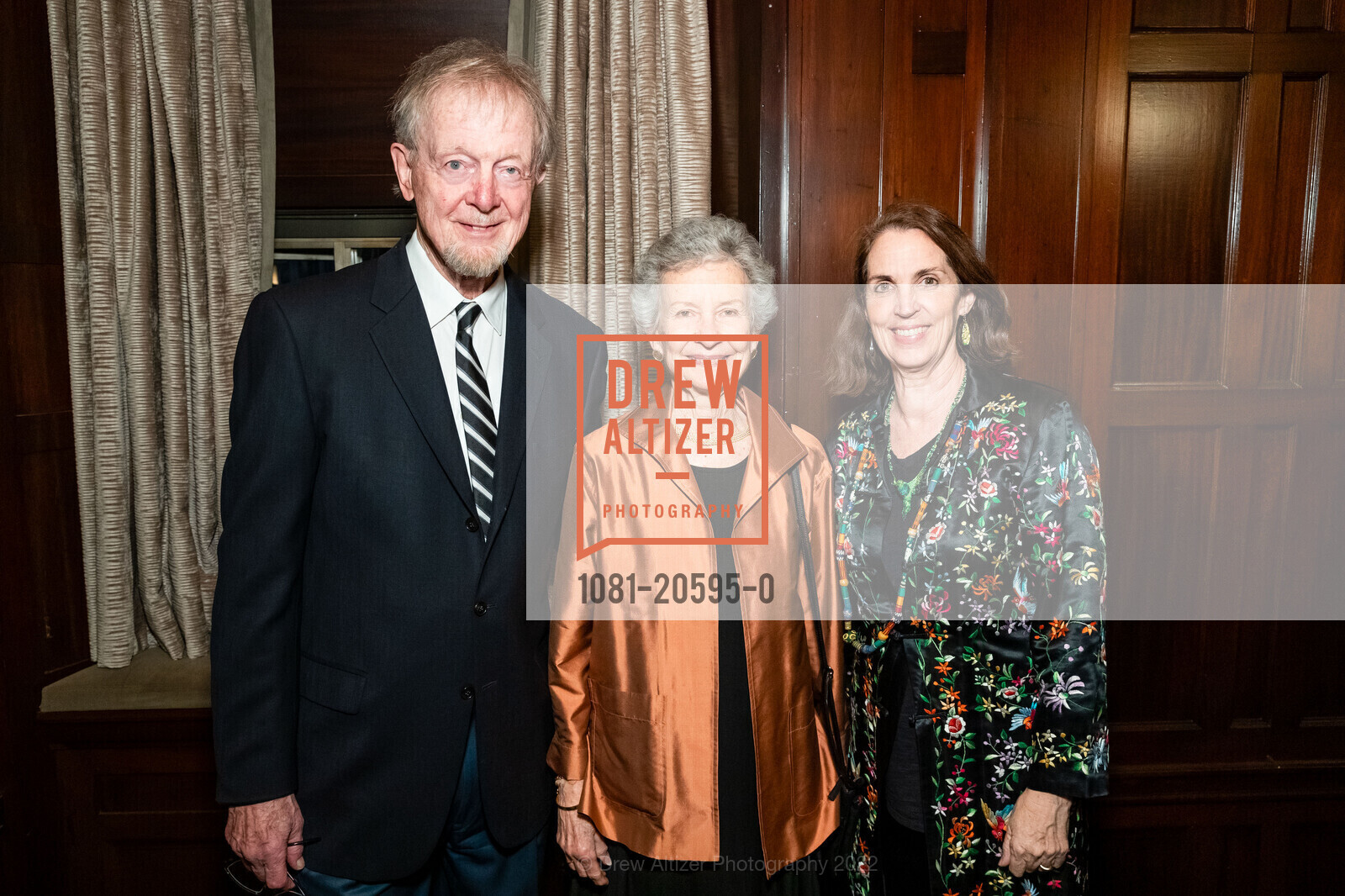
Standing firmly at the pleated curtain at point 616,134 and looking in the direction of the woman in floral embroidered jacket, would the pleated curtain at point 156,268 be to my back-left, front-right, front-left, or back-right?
back-right

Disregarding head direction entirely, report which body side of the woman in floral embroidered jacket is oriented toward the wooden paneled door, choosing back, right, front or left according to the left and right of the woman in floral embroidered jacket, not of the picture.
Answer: back

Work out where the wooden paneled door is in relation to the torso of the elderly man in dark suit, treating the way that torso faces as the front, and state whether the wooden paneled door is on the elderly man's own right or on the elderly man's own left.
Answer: on the elderly man's own left

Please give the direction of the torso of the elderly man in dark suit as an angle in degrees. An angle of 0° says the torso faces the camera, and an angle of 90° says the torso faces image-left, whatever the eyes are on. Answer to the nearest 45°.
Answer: approximately 315°

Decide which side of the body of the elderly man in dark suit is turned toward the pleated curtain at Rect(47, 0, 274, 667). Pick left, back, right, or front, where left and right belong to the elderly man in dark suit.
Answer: back

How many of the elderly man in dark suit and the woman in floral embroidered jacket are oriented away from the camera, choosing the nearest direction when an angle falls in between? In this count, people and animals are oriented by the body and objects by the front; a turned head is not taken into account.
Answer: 0

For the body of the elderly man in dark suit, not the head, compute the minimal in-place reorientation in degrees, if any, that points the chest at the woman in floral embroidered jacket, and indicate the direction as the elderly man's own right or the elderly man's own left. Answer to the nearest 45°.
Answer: approximately 45° to the elderly man's own left
